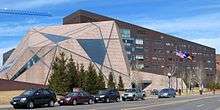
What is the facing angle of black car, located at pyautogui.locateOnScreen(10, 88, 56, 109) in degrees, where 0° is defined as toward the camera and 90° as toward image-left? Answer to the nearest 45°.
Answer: approximately 45°
